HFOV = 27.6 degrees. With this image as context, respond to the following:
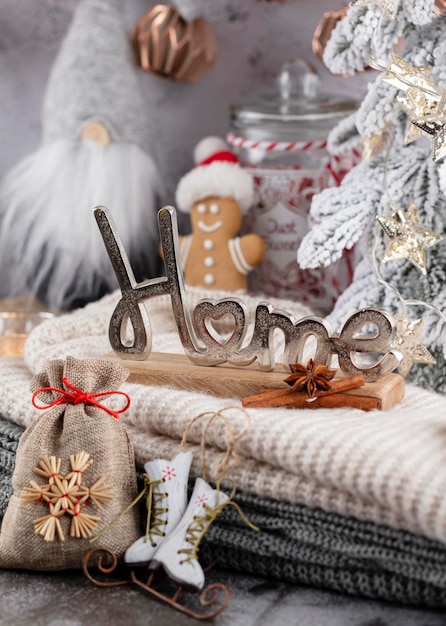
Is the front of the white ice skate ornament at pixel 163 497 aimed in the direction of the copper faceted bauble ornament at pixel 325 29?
no

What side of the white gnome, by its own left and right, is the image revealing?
front

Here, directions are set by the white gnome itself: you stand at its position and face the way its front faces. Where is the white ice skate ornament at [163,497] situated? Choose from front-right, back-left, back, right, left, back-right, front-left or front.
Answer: front

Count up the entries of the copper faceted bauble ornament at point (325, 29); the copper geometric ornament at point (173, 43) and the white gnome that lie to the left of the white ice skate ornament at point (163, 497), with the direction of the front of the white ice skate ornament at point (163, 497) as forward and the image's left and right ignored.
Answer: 0

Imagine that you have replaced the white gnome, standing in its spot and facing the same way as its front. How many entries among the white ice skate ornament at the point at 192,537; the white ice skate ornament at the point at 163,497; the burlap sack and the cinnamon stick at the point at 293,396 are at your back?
0

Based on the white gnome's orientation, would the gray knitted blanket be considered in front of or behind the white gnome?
in front
